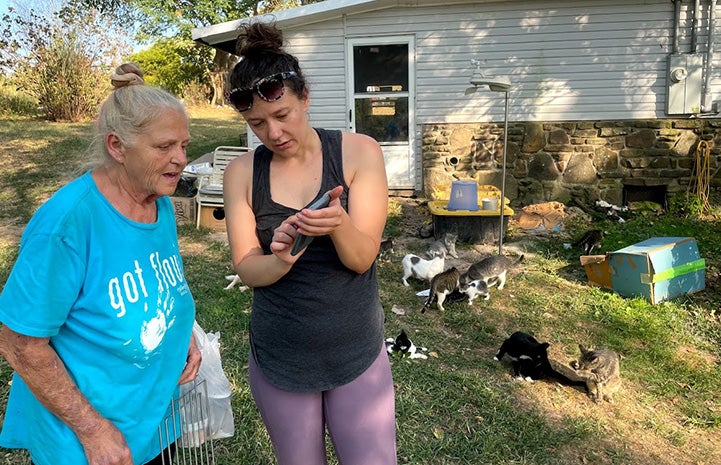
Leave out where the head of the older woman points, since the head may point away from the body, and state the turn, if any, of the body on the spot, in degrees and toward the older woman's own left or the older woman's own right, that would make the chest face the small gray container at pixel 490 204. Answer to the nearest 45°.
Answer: approximately 90° to the older woman's own left

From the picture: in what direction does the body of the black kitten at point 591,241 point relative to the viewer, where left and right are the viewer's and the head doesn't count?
facing to the right of the viewer

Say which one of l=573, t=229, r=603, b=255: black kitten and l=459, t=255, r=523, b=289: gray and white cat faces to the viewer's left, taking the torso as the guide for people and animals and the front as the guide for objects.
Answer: the gray and white cat

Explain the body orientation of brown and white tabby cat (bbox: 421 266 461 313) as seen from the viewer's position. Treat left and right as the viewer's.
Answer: facing away from the viewer and to the right of the viewer

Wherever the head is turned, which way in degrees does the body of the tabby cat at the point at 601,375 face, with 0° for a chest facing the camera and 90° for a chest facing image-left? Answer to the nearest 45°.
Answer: approximately 45°

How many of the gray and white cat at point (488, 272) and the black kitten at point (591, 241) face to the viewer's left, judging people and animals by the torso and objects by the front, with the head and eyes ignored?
1

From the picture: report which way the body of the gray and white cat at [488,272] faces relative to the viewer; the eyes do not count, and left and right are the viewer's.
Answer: facing to the left of the viewer

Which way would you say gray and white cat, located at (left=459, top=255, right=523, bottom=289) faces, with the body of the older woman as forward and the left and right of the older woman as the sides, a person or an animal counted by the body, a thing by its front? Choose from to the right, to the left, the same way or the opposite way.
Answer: the opposite way

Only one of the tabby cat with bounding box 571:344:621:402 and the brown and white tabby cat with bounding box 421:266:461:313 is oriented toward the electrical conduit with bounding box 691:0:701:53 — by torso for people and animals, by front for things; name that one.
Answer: the brown and white tabby cat

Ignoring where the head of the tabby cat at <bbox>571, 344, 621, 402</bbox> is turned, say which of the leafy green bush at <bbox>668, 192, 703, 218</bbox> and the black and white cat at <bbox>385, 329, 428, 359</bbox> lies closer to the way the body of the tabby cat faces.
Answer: the black and white cat

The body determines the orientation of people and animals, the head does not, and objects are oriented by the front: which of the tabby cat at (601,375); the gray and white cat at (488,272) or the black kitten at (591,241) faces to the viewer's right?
the black kitten

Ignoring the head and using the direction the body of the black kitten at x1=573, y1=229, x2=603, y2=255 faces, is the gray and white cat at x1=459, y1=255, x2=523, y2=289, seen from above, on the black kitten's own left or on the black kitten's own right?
on the black kitten's own right
